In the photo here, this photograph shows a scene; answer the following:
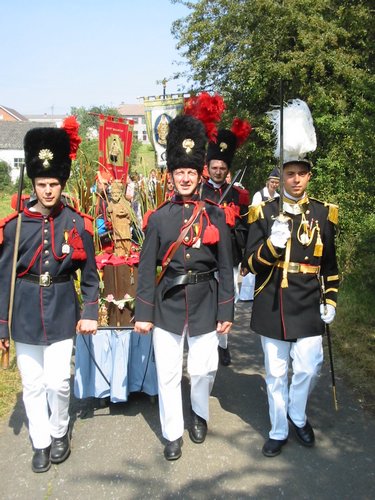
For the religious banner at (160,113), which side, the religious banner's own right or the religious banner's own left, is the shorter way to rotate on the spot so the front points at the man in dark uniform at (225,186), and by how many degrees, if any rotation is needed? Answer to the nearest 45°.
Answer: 0° — it already faces them

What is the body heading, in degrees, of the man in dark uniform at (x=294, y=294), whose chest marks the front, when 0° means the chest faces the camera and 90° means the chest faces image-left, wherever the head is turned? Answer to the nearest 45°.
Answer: approximately 0°

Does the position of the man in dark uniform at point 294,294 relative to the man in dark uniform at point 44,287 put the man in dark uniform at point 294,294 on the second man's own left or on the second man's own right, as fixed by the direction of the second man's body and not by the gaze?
on the second man's own left
